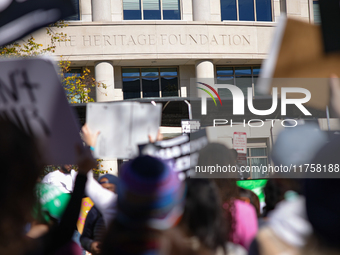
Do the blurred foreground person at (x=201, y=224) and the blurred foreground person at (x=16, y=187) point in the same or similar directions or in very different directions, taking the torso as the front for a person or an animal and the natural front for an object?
same or similar directions

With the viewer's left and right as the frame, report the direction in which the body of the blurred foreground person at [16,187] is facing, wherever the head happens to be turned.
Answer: facing away from the viewer

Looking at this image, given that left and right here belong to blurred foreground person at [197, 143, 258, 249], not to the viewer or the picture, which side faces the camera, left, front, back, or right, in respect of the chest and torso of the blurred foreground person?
back

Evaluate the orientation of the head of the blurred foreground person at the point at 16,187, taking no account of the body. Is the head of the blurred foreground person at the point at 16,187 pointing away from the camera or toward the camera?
away from the camera

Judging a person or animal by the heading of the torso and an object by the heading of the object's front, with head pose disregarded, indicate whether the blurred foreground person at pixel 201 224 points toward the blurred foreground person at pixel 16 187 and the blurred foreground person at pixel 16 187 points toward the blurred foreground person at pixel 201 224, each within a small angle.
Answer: no

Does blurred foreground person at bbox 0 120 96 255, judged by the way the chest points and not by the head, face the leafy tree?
yes

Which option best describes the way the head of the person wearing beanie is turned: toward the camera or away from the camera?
away from the camera

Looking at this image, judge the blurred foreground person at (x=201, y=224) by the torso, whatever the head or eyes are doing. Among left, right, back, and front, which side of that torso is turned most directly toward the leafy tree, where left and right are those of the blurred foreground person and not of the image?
front
